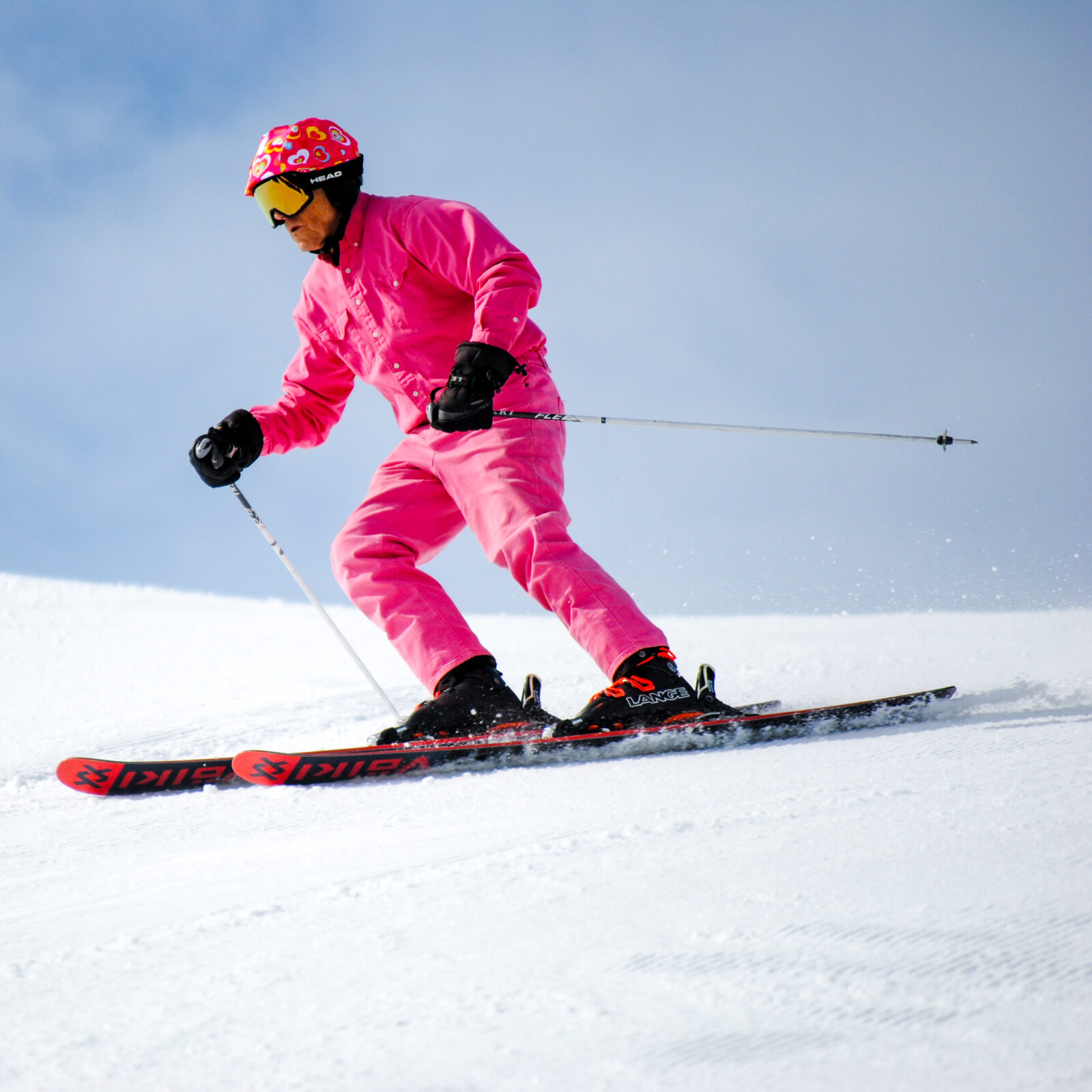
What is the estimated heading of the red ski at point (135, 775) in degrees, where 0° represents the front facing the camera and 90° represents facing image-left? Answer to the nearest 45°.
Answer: approximately 90°

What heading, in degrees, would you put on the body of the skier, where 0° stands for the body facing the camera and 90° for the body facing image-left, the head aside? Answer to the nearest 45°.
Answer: approximately 45°

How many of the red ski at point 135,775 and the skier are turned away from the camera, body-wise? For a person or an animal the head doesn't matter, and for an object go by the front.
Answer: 0
